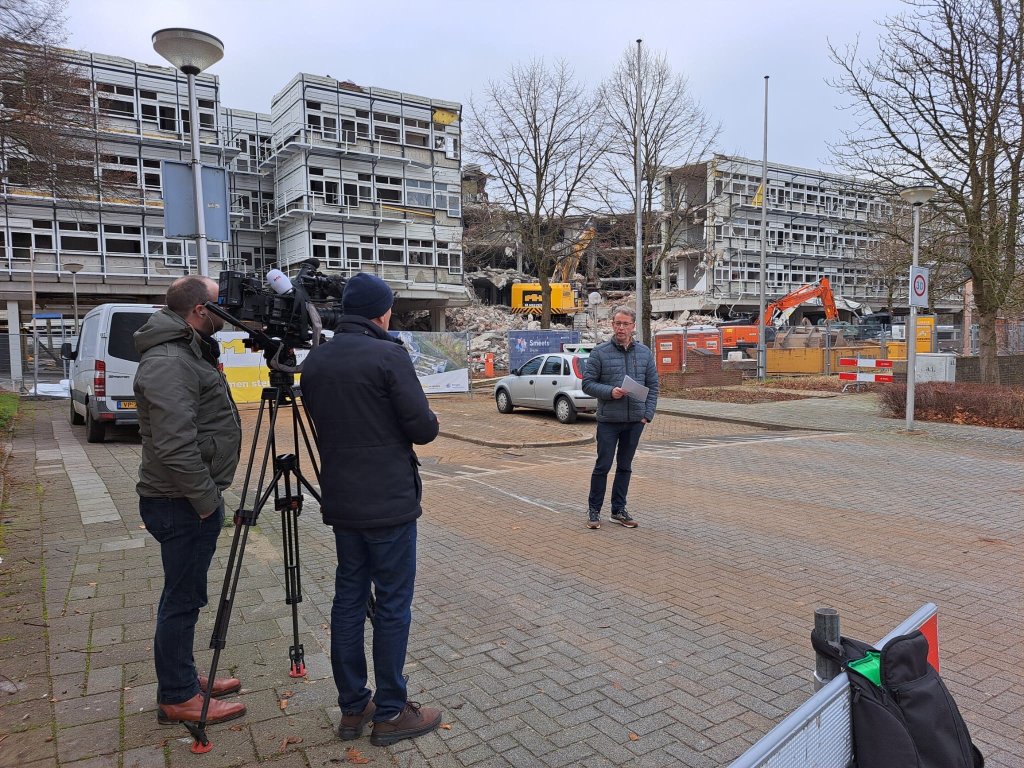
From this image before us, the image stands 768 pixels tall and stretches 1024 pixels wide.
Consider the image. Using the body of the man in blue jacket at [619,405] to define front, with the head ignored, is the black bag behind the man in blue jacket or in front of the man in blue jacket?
in front

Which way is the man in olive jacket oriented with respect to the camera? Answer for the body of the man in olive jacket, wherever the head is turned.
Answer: to the viewer's right

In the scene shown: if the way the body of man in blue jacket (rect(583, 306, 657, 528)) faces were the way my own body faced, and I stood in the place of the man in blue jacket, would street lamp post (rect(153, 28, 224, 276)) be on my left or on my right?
on my right

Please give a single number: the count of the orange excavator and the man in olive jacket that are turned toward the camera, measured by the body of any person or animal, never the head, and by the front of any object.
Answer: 0

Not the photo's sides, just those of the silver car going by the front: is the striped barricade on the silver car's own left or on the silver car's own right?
on the silver car's own right

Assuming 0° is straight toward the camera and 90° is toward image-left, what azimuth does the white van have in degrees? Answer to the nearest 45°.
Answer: approximately 135°

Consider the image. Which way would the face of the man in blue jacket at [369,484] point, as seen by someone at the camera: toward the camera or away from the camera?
away from the camera

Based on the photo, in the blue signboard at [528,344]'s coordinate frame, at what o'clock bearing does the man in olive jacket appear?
The man in olive jacket is roughly at 12 o'clock from the blue signboard.

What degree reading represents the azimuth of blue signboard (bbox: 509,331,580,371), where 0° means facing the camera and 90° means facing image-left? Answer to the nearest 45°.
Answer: approximately 0°

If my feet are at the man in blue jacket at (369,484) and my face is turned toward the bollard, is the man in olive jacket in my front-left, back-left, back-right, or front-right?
back-right

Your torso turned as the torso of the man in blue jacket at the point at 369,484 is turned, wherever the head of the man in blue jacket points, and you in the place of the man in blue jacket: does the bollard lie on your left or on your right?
on your right

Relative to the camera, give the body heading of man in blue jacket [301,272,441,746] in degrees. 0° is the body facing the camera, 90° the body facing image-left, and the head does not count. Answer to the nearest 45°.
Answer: approximately 225°

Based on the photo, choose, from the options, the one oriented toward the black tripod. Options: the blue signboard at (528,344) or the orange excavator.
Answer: the blue signboard

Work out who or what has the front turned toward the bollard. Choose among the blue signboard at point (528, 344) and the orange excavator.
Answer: the blue signboard

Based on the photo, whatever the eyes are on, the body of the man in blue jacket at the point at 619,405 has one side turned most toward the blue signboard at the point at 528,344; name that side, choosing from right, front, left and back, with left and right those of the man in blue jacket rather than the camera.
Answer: back
